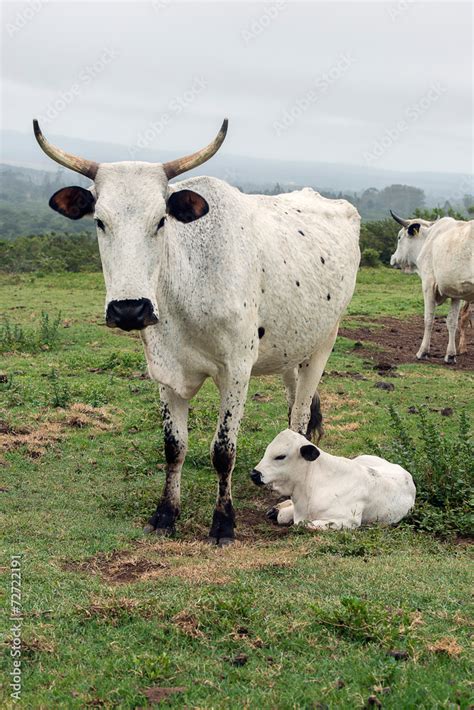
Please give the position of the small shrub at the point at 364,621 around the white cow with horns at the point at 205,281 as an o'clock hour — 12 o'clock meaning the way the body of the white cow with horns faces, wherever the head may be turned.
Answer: The small shrub is roughly at 10 o'clock from the white cow with horns.

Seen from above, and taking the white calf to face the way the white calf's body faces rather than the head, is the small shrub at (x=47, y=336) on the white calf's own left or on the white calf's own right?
on the white calf's own right

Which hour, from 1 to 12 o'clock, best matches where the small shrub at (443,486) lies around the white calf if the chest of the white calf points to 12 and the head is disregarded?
The small shrub is roughly at 5 o'clock from the white calf.

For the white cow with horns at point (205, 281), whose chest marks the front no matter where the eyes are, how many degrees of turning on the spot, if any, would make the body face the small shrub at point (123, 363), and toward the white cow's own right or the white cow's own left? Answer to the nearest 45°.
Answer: approximately 135° to the white cow's own right

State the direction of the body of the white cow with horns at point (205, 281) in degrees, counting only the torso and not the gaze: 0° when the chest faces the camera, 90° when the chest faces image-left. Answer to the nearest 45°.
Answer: approximately 45°

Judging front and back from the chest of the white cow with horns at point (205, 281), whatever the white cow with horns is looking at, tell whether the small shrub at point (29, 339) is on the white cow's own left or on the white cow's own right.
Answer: on the white cow's own right

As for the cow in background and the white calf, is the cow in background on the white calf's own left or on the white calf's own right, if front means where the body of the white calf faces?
on the white calf's own right

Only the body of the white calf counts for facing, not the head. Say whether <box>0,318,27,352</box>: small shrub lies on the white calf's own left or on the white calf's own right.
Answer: on the white calf's own right

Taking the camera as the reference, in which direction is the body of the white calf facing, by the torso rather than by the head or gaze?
to the viewer's left

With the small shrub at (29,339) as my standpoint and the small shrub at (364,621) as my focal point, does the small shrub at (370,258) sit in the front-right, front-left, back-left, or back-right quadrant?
back-left
